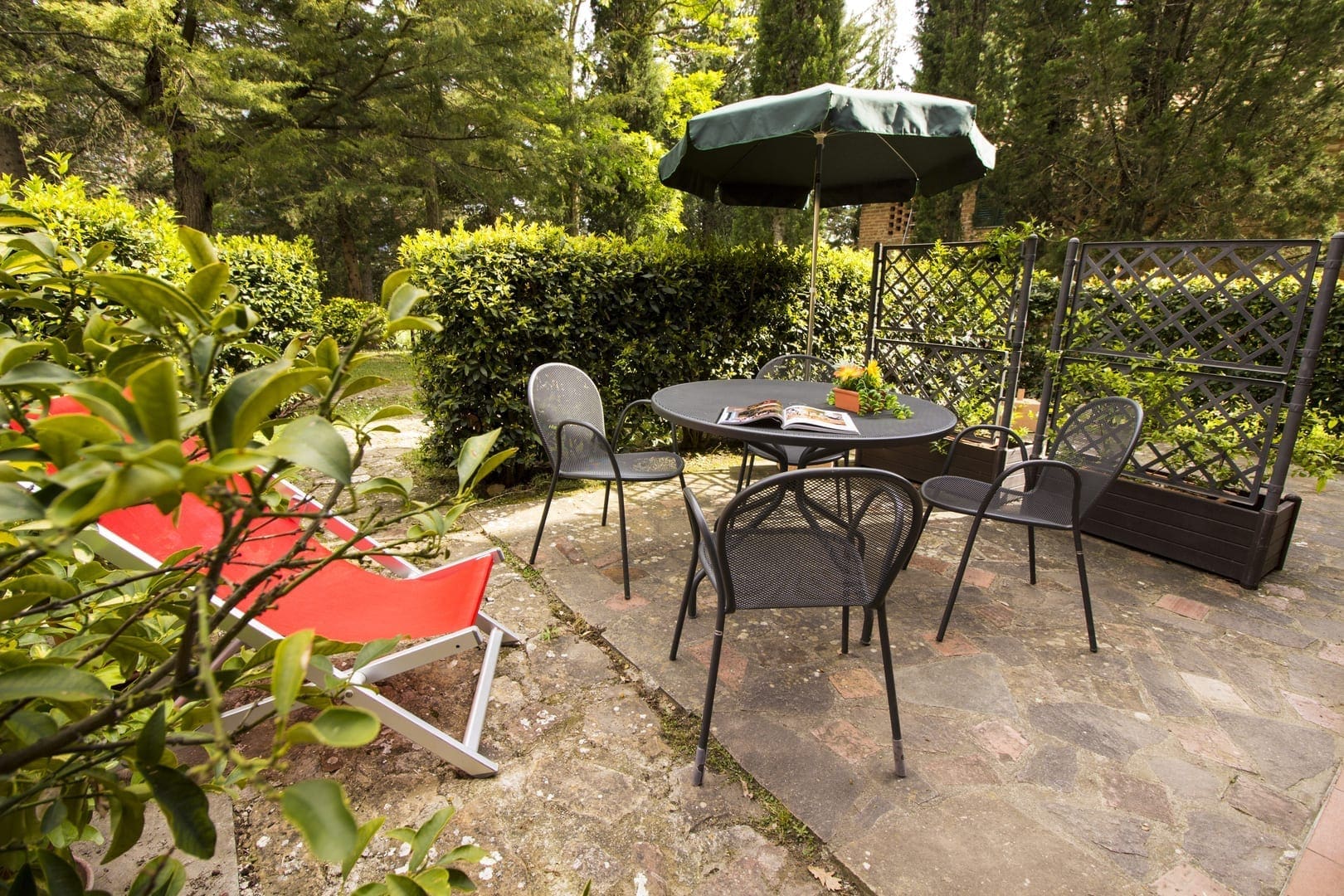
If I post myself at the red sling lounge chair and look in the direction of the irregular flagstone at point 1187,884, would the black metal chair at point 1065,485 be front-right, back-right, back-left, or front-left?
front-left

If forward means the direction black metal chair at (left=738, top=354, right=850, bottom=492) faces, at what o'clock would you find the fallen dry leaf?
The fallen dry leaf is roughly at 12 o'clock from the black metal chair.

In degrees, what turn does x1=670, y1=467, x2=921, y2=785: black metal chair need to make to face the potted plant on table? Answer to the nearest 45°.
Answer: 0° — it already faces it

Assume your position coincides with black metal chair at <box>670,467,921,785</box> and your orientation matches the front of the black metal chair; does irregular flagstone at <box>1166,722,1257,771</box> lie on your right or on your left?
on your right

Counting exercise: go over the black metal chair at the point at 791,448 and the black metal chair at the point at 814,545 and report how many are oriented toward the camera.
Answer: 1

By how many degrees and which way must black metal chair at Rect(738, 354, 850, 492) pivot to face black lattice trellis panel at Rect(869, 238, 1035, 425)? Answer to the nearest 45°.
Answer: approximately 135° to its left

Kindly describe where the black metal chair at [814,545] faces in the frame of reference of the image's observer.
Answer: facing away from the viewer

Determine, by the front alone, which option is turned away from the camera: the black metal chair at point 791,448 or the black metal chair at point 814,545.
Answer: the black metal chair at point 814,545

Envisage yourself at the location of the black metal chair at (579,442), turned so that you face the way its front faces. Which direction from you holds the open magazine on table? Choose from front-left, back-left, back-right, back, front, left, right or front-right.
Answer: front

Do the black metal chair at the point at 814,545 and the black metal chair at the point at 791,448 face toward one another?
yes

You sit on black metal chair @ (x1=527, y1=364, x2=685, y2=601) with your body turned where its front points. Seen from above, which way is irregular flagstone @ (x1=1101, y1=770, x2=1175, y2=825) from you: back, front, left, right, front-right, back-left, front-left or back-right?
front

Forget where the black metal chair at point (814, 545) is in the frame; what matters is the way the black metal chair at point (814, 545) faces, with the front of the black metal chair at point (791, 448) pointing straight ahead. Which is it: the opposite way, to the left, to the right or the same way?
the opposite way

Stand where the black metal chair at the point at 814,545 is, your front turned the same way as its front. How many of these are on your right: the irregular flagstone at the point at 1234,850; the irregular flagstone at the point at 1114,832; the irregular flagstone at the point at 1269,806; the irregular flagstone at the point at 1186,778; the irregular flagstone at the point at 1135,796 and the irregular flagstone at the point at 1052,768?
6

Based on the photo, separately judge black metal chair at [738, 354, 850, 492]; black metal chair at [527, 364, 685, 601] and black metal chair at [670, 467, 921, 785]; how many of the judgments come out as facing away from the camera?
1

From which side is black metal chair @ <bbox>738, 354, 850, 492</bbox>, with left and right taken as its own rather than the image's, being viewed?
front

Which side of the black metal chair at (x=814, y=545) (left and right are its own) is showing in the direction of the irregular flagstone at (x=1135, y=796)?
right

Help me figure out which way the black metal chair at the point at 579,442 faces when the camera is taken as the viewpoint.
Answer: facing the viewer and to the right of the viewer

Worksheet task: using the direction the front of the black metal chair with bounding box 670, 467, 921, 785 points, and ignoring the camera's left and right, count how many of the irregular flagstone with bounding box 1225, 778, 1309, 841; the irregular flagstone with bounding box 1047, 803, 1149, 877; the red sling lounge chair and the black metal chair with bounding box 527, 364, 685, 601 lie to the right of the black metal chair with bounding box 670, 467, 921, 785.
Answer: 2
